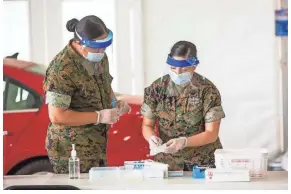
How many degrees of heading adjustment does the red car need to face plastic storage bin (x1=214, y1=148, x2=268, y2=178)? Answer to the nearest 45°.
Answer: approximately 135° to its left

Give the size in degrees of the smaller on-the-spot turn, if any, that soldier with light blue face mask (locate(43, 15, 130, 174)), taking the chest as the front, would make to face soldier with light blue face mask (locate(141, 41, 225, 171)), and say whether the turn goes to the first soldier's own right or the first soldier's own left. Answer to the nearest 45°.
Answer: approximately 45° to the first soldier's own left

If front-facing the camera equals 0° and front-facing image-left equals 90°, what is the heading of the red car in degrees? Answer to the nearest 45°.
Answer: approximately 90°

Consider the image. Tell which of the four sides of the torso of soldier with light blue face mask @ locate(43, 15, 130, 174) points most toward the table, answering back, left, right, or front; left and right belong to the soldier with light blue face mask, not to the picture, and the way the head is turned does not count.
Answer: front

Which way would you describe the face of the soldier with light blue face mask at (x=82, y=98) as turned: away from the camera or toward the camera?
toward the camera

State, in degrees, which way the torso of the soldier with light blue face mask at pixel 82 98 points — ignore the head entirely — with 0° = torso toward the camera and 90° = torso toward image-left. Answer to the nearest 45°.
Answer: approximately 315°

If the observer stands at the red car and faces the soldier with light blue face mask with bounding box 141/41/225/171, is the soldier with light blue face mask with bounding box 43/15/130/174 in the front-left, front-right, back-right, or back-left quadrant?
front-right
